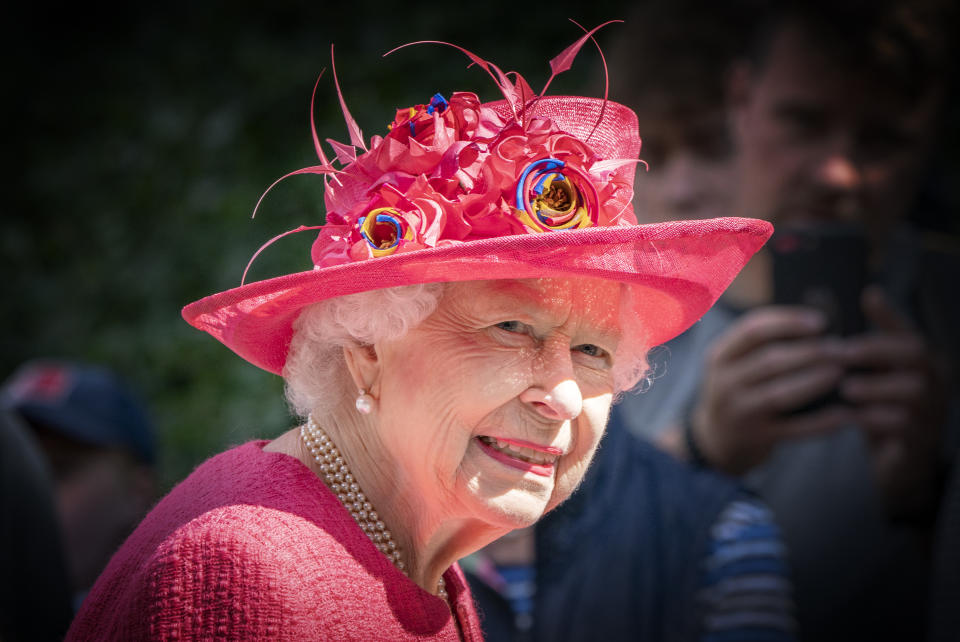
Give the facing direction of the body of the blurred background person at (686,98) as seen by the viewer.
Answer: toward the camera

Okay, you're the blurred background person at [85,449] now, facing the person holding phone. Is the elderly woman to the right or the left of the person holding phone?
right

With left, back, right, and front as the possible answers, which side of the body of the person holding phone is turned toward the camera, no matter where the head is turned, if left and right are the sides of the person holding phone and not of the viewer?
front

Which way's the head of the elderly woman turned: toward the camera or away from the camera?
toward the camera

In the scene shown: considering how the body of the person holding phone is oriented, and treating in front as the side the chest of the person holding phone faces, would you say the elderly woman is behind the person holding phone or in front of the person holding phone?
in front

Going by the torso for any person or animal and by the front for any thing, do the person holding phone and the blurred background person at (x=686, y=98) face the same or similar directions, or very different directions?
same or similar directions
